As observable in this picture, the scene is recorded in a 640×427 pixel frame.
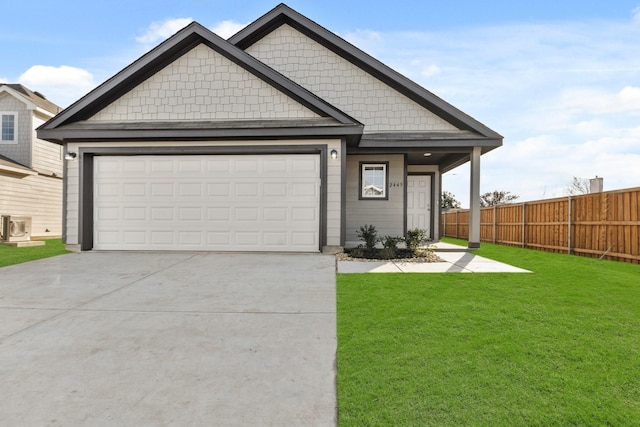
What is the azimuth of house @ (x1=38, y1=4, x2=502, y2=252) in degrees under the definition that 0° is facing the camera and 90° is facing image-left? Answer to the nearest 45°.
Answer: approximately 0°

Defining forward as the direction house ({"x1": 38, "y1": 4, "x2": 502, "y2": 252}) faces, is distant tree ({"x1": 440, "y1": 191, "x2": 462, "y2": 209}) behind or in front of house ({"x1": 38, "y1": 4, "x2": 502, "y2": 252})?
behind

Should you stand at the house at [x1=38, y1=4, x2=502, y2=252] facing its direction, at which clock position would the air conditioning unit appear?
The air conditioning unit is roughly at 4 o'clock from the house.

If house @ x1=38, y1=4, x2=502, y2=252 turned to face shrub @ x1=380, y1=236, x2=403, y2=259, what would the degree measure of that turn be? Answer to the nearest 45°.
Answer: approximately 90° to its left

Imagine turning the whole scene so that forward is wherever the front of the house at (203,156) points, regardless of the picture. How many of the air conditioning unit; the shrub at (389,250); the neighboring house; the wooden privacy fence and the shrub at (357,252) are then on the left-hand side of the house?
3

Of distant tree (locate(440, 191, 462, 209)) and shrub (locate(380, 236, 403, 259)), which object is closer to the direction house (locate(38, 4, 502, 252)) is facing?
the shrub

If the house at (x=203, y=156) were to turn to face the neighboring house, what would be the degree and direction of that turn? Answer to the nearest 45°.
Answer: approximately 135° to its right

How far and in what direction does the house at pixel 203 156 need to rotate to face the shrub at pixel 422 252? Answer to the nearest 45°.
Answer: approximately 90° to its left

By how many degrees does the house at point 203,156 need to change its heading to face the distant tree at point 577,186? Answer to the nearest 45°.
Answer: approximately 135° to its left

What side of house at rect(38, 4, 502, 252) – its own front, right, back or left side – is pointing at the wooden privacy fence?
left
